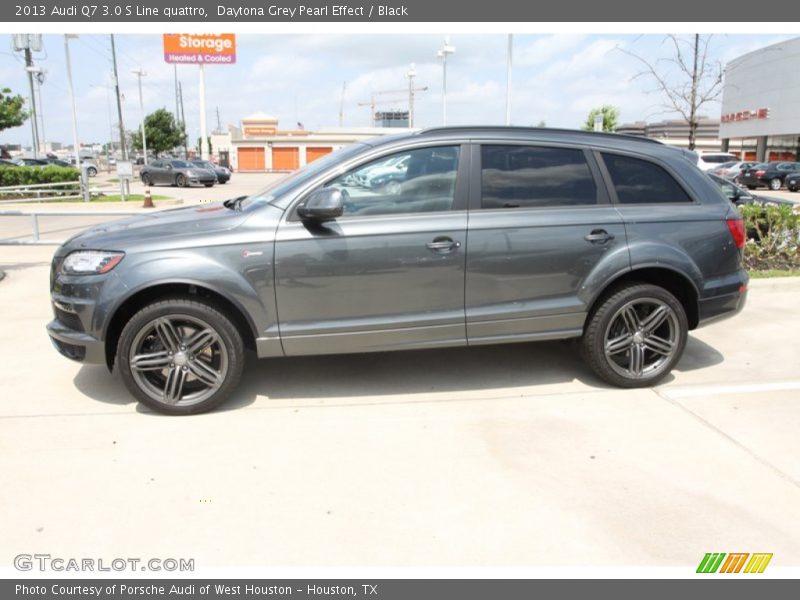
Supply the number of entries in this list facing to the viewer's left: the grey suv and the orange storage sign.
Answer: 1

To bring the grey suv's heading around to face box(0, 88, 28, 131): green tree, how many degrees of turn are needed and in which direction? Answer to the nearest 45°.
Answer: approximately 45° to its right

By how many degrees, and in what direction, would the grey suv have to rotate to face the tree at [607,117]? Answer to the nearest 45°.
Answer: approximately 90° to its right

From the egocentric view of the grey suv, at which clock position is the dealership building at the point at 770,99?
The dealership building is roughly at 4 o'clock from the grey suv.

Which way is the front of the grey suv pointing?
to the viewer's left

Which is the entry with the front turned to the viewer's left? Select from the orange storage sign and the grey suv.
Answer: the grey suv

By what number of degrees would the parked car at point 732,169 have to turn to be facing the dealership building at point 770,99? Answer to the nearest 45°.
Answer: approximately 45° to its left

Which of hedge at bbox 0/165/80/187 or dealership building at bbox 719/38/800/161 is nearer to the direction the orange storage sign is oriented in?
the hedge

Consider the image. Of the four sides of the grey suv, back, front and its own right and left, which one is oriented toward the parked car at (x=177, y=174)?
right
